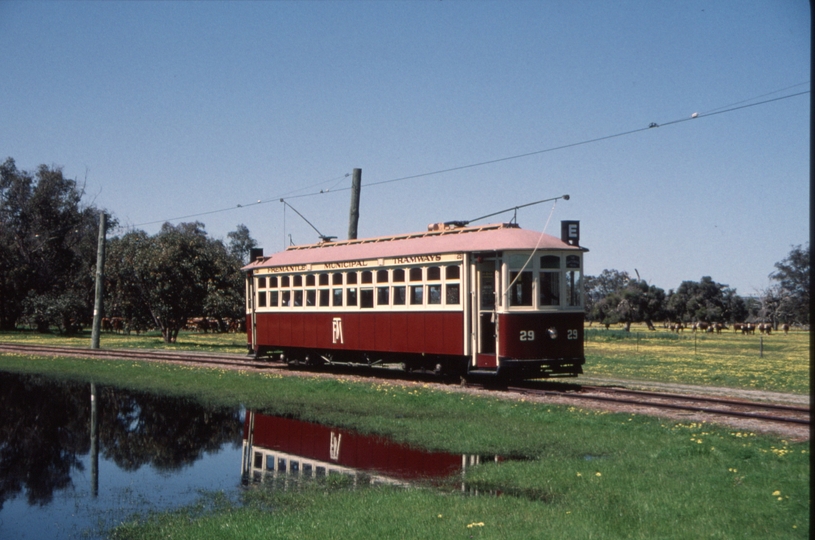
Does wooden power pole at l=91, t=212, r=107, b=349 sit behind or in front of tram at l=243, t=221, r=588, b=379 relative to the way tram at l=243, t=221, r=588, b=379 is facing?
behind

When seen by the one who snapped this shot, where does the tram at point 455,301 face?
facing the viewer and to the right of the viewer

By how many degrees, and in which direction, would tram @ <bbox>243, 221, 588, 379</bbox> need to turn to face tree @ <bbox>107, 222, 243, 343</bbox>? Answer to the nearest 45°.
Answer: approximately 180°

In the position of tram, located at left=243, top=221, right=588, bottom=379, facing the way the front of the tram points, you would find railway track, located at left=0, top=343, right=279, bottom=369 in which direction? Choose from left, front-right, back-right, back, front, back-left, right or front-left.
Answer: back

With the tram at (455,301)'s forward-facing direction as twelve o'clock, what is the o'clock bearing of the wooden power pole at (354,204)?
The wooden power pole is roughly at 7 o'clock from the tram.
